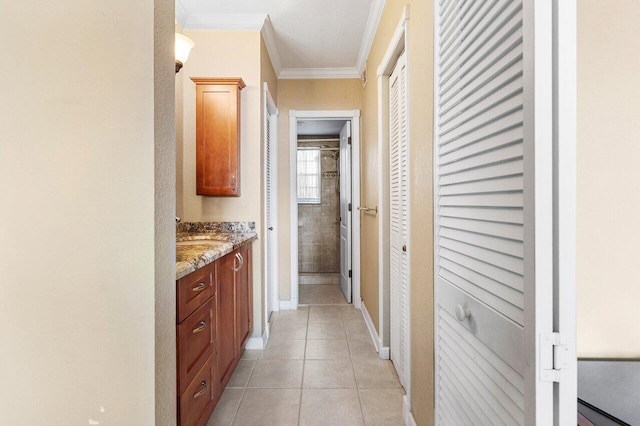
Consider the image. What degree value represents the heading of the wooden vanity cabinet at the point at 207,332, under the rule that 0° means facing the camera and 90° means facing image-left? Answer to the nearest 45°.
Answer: approximately 270°

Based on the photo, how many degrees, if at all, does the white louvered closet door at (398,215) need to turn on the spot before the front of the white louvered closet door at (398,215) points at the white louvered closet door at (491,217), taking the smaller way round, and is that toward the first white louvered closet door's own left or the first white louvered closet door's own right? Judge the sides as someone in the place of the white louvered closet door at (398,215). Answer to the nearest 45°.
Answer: approximately 90° to the first white louvered closet door's own left

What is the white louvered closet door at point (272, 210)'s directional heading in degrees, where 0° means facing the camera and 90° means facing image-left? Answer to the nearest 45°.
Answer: approximately 270°

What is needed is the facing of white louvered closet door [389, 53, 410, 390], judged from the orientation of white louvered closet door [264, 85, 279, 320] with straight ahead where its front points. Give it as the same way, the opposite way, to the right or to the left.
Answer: the opposite way

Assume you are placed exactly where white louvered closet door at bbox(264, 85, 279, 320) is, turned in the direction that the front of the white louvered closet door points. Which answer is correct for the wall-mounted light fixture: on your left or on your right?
on your right

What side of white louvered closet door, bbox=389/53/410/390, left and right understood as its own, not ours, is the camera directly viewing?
left

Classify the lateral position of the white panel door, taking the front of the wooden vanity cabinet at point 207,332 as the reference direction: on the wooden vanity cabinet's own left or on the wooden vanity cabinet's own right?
on the wooden vanity cabinet's own left
